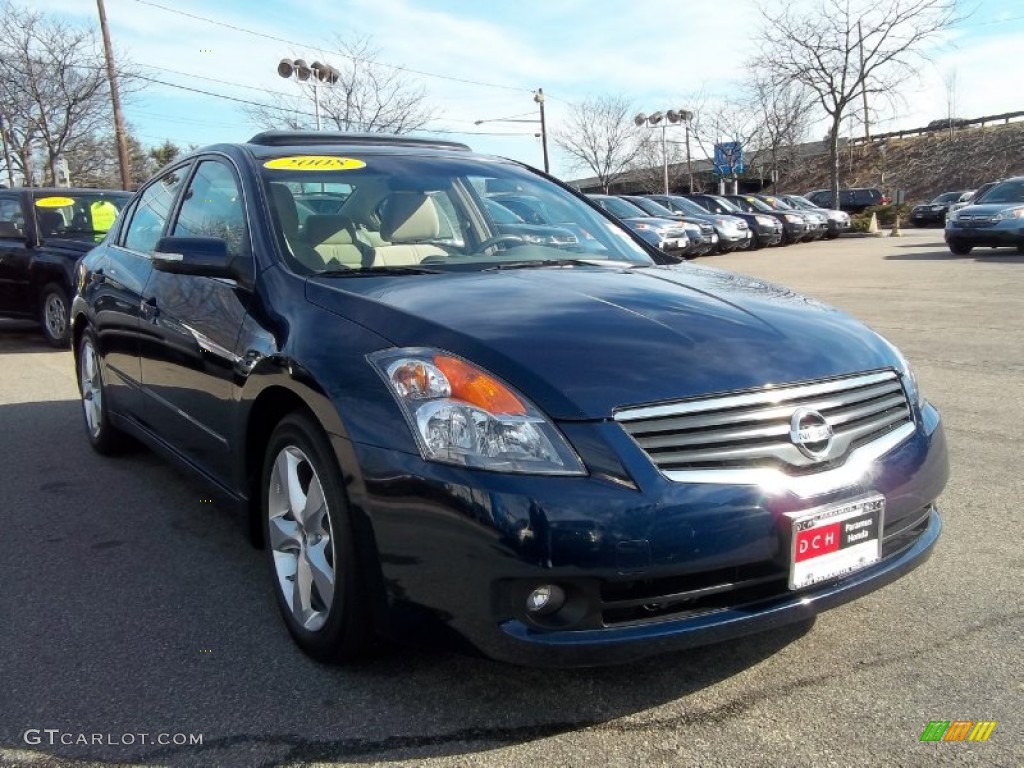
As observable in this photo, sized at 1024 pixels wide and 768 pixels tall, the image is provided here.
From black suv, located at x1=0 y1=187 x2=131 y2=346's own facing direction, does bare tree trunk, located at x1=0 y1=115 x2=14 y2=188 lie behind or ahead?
behind

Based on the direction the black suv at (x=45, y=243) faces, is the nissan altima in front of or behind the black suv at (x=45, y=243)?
in front

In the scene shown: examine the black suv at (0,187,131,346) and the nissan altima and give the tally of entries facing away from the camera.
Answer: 0

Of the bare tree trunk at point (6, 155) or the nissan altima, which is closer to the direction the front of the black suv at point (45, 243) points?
the nissan altima

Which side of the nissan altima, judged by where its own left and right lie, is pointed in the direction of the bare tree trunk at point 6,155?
back

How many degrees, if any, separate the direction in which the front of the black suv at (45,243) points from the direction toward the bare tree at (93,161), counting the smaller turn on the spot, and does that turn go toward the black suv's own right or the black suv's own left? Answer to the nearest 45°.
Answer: approximately 135° to the black suv's own left

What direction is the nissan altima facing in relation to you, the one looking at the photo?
facing the viewer and to the right of the viewer

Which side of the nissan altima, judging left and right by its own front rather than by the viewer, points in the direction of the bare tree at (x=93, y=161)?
back
